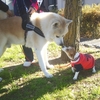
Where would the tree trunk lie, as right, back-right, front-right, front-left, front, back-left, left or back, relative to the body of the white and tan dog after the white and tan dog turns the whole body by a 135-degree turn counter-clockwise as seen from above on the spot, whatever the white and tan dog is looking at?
right

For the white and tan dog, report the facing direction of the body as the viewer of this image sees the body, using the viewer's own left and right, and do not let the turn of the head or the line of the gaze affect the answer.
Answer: facing to the right of the viewer

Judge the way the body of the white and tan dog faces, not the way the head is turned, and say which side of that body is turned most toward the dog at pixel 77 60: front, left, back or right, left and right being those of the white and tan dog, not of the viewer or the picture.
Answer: front

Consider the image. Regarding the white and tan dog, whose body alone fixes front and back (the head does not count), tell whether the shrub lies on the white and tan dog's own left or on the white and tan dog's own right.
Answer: on the white and tan dog's own left
